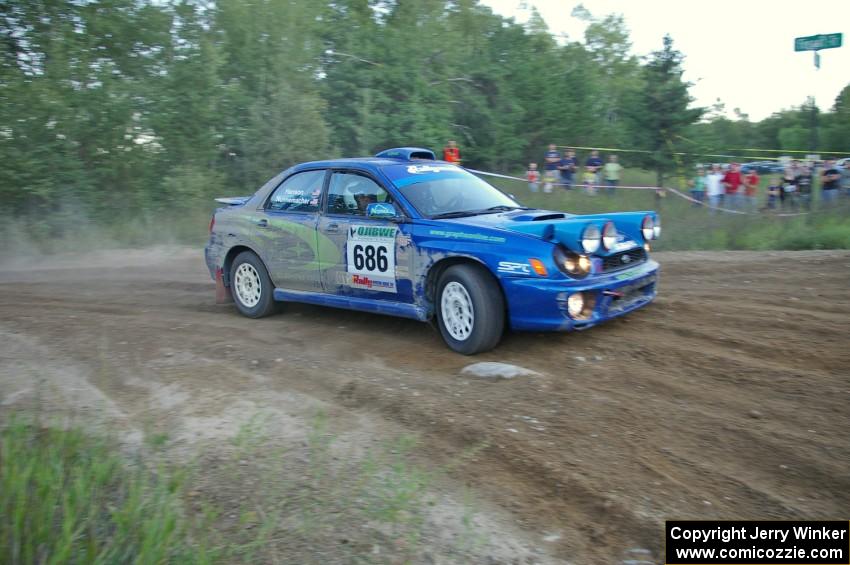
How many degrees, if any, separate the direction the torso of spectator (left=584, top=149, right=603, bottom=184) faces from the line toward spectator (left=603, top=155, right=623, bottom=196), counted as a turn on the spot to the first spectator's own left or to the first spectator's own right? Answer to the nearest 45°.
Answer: approximately 45° to the first spectator's own left

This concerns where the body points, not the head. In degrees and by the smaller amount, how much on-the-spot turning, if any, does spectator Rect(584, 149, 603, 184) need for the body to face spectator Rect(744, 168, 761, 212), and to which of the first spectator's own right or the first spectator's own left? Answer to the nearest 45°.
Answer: approximately 45° to the first spectator's own left

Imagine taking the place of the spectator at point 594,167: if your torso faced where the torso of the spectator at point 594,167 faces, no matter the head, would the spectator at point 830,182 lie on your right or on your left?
on your left

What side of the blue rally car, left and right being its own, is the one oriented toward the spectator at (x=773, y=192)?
left

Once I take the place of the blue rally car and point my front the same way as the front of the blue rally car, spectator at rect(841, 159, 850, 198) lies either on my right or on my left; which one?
on my left

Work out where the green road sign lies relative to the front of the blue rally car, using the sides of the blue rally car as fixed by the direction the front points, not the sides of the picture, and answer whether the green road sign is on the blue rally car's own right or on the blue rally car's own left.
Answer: on the blue rally car's own left

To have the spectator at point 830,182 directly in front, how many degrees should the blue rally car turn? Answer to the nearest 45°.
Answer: approximately 90° to its left

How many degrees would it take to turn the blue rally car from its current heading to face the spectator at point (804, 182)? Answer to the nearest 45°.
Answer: approximately 90° to its left
